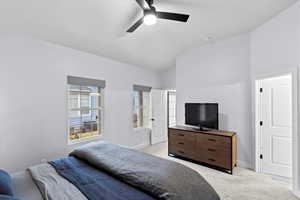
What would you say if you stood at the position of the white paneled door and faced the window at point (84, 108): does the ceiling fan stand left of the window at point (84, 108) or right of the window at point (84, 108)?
left

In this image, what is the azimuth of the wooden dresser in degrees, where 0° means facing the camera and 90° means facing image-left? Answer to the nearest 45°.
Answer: approximately 45°

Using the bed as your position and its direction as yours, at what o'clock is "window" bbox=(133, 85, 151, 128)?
The window is roughly at 11 o'clock from the bed.

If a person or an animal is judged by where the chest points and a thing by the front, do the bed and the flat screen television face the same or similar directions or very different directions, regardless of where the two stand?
very different directions

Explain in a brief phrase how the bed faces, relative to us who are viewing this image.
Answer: facing away from the viewer and to the right of the viewer

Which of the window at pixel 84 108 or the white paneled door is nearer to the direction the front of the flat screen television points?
the window
